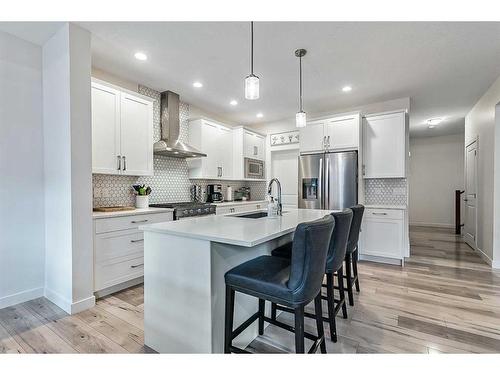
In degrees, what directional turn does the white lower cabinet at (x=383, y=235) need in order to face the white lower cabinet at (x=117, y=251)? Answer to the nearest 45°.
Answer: approximately 45° to its right

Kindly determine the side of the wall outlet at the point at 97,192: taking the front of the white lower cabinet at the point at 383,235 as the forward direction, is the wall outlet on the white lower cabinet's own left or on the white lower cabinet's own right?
on the white lower cabinet's own right

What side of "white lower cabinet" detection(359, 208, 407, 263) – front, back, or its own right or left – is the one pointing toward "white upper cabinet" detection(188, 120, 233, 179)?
right

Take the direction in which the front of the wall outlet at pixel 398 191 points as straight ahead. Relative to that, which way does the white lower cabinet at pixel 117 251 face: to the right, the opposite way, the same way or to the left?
to the left

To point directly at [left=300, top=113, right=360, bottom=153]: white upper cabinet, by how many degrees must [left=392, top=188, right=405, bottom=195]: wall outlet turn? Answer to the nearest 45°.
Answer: approximately 45° to its right
